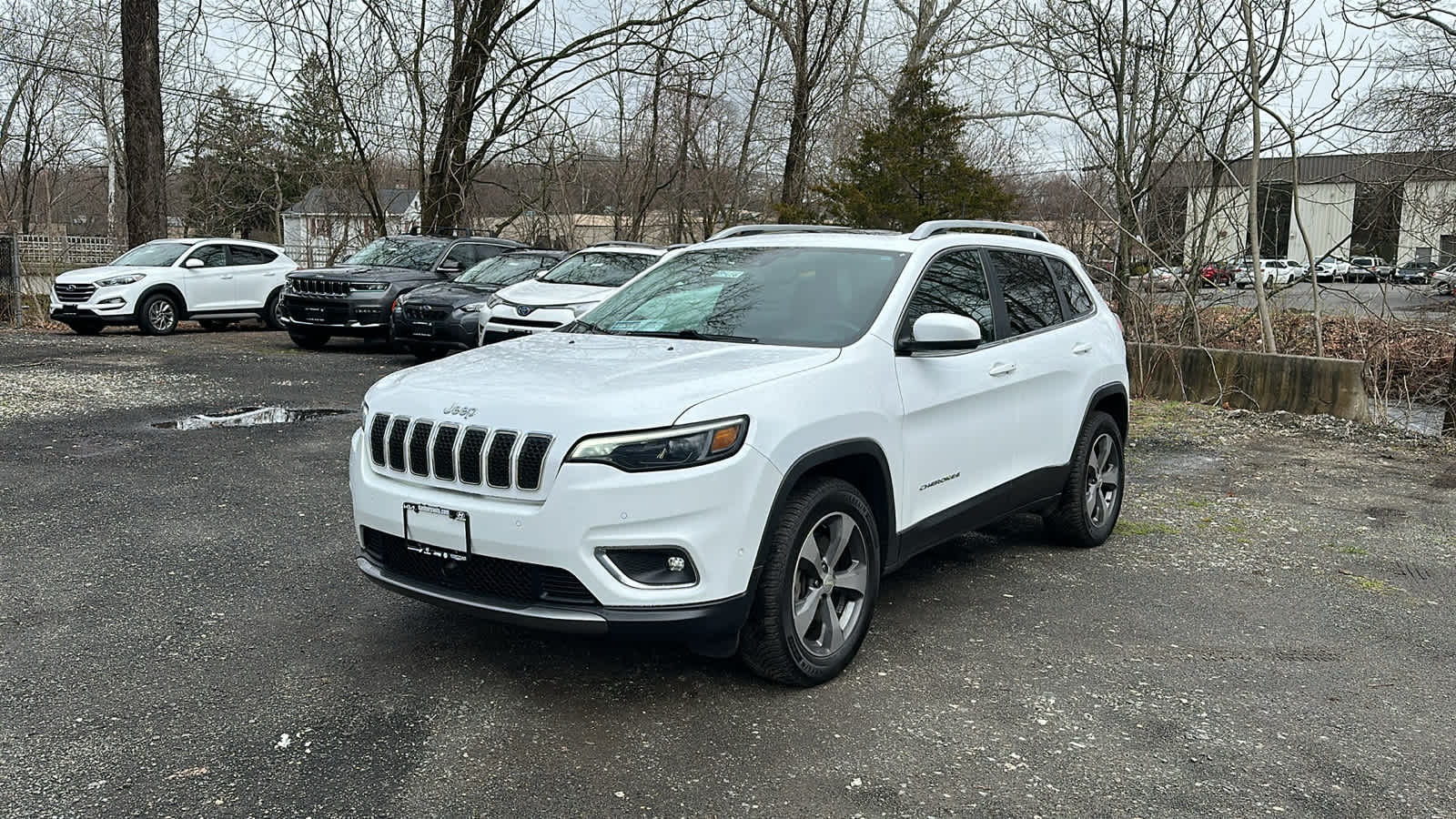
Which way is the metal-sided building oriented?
toward the camera

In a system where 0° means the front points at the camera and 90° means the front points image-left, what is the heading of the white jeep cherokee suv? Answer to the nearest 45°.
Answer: approximately 45°

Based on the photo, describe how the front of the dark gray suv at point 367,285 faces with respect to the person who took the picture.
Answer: facing the viewer and to the left of the viewer

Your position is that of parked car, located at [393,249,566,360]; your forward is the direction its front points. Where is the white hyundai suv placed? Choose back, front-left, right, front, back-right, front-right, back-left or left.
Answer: right

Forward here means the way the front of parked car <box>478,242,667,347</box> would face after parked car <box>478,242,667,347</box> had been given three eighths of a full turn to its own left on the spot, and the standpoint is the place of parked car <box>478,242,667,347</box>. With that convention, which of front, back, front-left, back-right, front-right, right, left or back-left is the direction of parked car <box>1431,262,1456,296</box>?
front

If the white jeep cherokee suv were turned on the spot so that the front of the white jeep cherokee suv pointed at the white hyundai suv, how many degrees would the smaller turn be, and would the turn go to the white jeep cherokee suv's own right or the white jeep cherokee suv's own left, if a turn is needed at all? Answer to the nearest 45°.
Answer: approximately 90° to the white jeep cherokee suv's own right

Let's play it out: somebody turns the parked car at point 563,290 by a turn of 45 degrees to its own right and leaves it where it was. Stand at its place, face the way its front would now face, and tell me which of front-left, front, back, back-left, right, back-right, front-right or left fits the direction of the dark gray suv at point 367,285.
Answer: front-right

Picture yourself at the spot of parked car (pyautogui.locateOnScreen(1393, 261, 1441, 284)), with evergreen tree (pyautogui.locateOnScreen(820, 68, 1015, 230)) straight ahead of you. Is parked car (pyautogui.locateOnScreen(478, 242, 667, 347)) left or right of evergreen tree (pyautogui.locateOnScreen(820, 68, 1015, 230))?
left

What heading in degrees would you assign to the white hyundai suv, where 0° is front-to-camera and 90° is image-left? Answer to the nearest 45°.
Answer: approximately 45°

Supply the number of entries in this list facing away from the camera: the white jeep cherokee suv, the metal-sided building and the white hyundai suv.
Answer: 0

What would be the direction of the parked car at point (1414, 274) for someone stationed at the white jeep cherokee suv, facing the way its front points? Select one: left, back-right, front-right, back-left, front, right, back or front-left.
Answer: back

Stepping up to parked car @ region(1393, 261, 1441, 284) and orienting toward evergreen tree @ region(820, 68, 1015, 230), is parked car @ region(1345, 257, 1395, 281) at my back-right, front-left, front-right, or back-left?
front-right

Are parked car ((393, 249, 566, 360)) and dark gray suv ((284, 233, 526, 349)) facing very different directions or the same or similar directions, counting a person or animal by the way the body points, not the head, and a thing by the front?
same or similar directions

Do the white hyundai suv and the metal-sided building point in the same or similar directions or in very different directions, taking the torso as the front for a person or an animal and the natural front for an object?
same or similar directions

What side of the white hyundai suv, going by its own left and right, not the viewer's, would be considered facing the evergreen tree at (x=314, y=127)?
back

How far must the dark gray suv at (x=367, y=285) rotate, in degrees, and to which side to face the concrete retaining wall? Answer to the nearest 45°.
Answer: approximately 90° to its left
